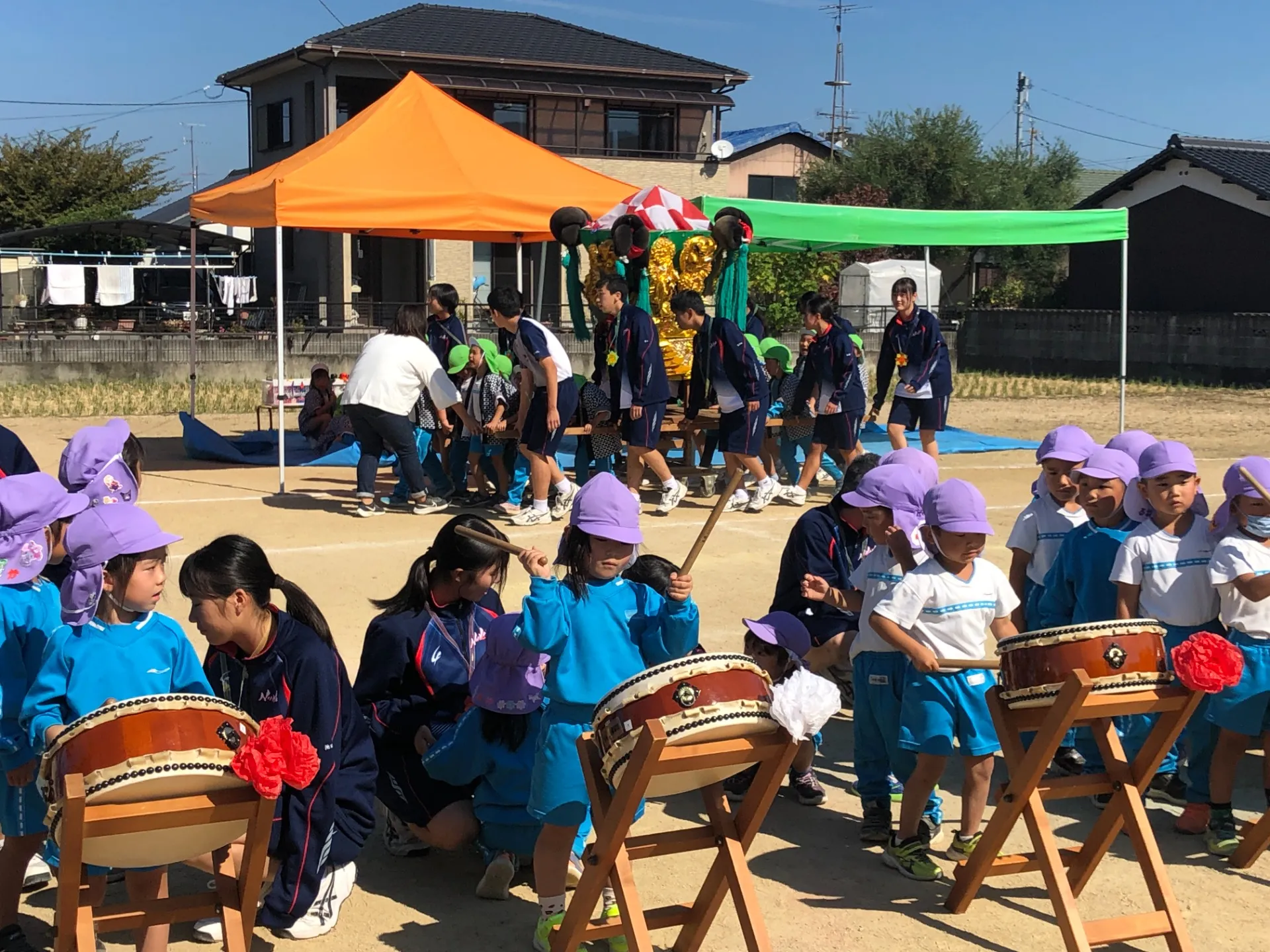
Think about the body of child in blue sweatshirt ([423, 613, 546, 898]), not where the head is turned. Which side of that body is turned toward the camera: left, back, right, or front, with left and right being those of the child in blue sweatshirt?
back

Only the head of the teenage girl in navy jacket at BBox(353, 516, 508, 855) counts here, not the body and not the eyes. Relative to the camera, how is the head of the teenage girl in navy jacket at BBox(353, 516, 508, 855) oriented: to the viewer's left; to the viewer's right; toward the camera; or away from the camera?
to the viewer's right

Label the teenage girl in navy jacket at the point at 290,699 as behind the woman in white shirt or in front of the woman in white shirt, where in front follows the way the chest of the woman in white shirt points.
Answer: behind

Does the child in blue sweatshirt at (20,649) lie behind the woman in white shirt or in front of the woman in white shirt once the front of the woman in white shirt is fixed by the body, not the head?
behind

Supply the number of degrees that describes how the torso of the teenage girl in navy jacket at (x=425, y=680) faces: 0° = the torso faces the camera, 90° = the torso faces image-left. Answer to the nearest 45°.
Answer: approximately 315°

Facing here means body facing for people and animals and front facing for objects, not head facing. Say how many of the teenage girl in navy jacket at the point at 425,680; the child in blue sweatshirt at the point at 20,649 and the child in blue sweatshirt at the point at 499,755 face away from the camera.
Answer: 1

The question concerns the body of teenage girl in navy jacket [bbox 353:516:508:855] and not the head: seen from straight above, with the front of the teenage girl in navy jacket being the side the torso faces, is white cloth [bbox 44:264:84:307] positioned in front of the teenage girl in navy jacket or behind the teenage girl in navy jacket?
behind

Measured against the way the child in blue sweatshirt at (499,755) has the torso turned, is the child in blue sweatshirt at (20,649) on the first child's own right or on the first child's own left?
on the first child's own left

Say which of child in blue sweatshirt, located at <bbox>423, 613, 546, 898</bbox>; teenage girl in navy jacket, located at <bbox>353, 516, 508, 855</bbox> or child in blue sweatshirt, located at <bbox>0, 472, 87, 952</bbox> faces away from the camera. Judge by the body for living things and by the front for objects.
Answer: child in blue sweatshirt, located at <bbox>423, 613, 546, 898</bbox>

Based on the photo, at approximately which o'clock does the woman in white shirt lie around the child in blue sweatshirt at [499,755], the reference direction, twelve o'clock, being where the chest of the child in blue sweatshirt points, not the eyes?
The woman in white shirt is roughly at 12 o'clock from the child in blue sweatshirt.

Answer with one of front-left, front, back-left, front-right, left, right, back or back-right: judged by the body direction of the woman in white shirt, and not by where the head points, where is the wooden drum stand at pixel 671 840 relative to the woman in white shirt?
back-right

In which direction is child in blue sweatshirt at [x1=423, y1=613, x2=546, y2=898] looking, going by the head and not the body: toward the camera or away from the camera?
away from the camera
